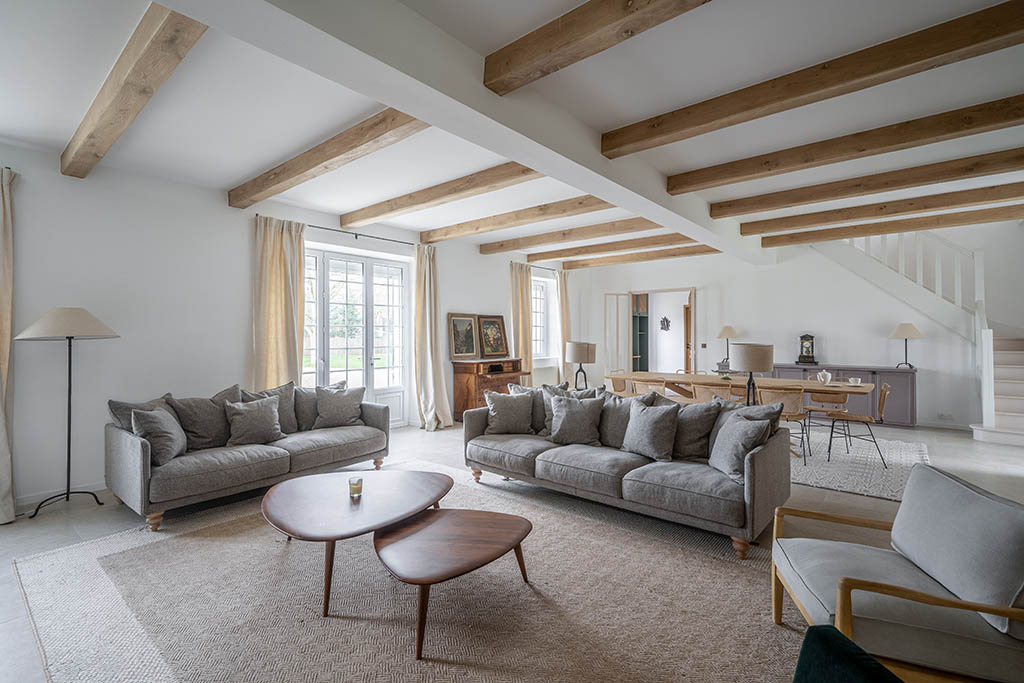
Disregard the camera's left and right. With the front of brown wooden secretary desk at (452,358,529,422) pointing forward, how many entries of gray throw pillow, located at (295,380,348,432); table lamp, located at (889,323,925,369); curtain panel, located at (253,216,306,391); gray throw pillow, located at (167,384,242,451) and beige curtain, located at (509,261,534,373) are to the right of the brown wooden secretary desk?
3

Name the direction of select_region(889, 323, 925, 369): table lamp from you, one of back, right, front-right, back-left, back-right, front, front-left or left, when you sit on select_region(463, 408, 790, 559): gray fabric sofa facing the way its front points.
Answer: back

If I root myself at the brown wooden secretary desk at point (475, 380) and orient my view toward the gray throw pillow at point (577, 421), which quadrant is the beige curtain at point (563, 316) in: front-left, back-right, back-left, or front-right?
back-left

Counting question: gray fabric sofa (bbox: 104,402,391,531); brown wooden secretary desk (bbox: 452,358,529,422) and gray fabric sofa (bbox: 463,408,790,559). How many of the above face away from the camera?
0

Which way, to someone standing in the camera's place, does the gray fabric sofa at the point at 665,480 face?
facing the viewer and to the left of the viewer

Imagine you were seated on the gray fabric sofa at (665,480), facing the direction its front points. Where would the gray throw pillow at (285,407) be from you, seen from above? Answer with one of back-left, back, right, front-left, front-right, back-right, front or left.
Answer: front-right

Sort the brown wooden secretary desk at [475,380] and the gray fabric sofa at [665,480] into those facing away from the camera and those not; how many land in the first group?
0

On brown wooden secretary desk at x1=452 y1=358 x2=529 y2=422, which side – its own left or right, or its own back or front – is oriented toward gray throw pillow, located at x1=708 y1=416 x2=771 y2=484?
front

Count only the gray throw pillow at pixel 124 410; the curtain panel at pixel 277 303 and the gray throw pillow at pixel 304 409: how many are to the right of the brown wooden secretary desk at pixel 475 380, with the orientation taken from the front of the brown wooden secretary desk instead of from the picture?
3

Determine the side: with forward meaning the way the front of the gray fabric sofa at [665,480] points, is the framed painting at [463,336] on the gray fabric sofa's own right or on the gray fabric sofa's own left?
on the gray fabric sofa's own right

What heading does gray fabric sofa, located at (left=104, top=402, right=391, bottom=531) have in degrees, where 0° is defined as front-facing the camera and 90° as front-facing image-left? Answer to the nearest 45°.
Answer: approximately 315°

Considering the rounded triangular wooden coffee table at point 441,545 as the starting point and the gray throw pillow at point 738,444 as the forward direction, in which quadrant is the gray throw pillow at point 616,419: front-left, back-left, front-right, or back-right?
front-left

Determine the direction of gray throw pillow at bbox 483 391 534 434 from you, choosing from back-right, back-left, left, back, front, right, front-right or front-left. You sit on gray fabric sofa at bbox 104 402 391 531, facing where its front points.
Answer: front-left

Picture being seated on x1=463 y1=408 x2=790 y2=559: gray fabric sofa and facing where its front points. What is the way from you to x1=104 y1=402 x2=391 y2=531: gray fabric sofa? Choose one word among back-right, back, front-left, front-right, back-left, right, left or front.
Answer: front-right

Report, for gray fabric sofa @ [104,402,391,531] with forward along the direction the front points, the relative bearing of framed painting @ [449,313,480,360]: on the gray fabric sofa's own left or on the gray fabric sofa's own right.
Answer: on the gray fabric sofa's own left

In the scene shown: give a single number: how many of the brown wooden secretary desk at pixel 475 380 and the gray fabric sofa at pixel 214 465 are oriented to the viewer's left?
0

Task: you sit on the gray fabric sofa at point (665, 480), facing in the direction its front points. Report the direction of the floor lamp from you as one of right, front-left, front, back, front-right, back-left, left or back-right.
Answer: front-right

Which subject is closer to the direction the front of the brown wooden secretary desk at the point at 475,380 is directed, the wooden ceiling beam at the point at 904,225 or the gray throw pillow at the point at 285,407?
the wooden ceiling beam

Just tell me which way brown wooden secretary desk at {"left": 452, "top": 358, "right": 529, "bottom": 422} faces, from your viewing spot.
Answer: facing the viewer and to the right of the viewer
